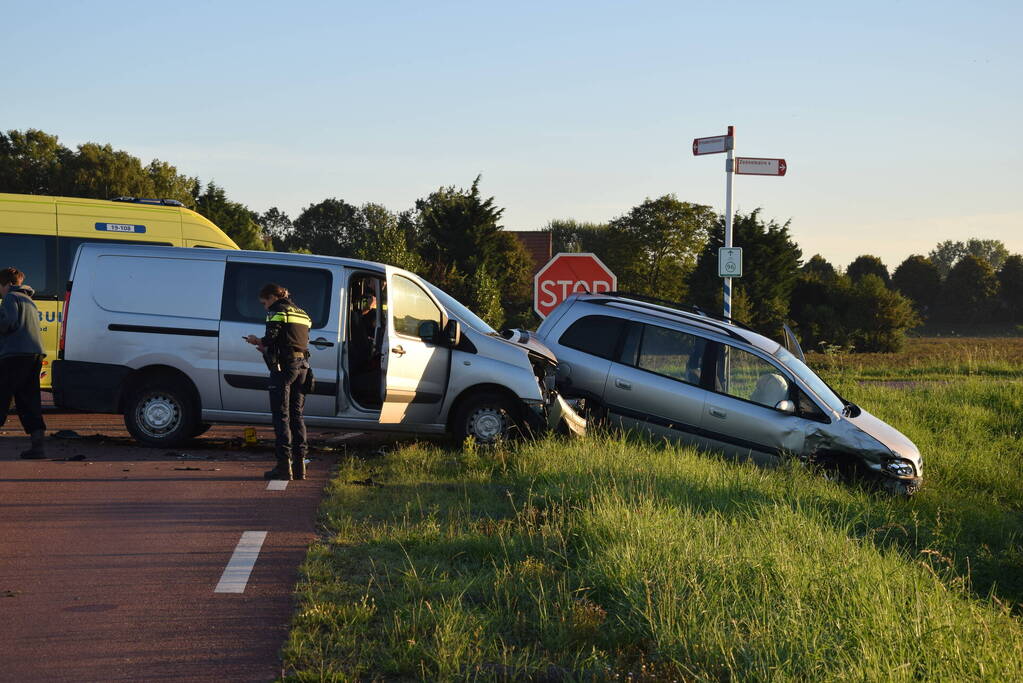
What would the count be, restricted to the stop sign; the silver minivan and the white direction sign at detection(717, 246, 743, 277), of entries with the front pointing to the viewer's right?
1

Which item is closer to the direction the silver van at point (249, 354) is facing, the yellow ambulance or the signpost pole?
the signpost pole

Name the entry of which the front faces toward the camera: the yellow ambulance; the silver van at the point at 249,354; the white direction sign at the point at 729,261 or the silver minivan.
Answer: the white direction sign

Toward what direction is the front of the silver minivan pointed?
to the viewer's right

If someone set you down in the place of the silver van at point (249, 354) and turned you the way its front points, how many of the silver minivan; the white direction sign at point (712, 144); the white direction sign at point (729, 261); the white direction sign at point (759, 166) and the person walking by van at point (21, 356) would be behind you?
1

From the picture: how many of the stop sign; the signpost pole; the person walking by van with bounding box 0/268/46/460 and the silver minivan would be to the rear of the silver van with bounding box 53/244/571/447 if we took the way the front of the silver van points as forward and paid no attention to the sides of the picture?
1

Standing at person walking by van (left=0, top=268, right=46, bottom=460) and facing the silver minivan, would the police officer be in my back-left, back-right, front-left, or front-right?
front-right

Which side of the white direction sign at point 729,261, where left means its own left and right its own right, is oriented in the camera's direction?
front

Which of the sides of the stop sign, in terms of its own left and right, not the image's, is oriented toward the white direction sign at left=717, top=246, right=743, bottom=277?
left

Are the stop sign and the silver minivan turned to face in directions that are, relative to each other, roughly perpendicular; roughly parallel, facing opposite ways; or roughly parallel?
roughly perpendicular

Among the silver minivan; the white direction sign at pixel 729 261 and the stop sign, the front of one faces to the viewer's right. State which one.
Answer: the silver minivan

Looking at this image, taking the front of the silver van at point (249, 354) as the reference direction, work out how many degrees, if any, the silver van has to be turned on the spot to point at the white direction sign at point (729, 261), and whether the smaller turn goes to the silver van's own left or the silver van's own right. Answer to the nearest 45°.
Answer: approximately 45° to the silver van's own left

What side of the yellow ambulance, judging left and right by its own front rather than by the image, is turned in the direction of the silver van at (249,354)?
right

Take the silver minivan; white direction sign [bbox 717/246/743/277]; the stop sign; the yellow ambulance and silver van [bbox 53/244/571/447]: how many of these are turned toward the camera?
2

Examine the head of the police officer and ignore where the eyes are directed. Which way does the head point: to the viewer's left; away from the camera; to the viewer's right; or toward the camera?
to the viewer's left

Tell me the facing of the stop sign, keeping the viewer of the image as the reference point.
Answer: facing the viewer

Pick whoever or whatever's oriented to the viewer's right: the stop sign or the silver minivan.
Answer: the silver minivan
